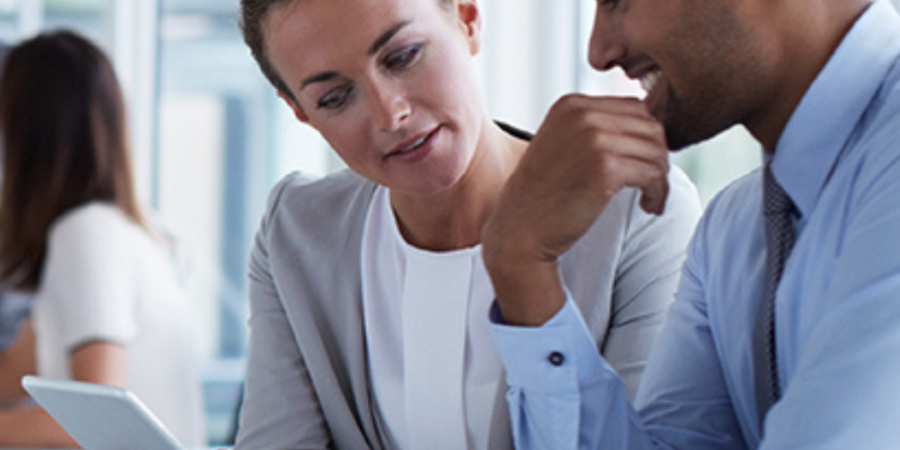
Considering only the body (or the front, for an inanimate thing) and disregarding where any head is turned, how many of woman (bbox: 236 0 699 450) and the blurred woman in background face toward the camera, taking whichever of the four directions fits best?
1

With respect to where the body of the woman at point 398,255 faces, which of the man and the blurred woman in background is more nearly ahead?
the man

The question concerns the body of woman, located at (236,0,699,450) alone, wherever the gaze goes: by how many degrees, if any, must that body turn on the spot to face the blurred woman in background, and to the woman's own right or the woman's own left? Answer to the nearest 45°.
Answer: approximately 135° to the woman's own right

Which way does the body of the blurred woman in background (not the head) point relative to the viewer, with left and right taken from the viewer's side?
facing away from the viewer and to the left of the viewer

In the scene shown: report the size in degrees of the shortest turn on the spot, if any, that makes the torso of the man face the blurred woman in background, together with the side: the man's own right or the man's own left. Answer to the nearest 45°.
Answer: approximately 90° to the man's own right

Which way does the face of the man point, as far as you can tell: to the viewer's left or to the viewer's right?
to the viewer's left

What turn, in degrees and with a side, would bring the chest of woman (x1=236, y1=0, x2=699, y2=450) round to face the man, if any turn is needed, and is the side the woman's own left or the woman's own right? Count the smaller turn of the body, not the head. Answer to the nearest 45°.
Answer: approximately 45° to the woman's own left

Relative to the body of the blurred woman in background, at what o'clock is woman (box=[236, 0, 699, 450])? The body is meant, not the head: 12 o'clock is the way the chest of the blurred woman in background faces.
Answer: The woman is roughly at 7 o'clock from the blurred woman in background.

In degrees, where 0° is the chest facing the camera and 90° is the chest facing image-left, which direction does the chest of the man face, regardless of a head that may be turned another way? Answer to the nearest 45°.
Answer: approximately 45°
